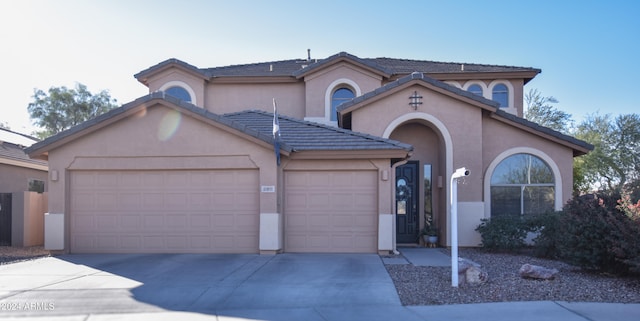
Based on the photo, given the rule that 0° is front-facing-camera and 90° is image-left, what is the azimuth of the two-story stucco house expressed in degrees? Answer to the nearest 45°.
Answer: approximately 0°

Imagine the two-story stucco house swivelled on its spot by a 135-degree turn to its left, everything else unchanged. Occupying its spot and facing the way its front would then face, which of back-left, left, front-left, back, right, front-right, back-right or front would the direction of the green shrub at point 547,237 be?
front-right

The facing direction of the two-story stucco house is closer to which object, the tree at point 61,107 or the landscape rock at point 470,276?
the landscape rock

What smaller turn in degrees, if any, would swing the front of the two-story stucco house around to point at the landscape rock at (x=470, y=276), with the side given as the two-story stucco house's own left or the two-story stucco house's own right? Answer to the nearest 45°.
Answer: approximately 45° to the two-story stucco house's own left

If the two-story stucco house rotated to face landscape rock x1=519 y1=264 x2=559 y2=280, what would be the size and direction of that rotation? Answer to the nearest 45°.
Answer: approximately 45° to its left

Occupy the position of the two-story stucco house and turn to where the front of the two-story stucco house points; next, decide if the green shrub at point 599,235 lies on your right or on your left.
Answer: on your left
